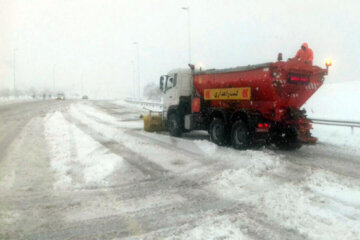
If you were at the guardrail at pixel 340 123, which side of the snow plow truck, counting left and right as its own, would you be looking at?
right

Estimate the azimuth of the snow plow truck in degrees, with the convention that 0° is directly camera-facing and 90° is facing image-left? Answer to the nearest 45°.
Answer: approximately 135°
